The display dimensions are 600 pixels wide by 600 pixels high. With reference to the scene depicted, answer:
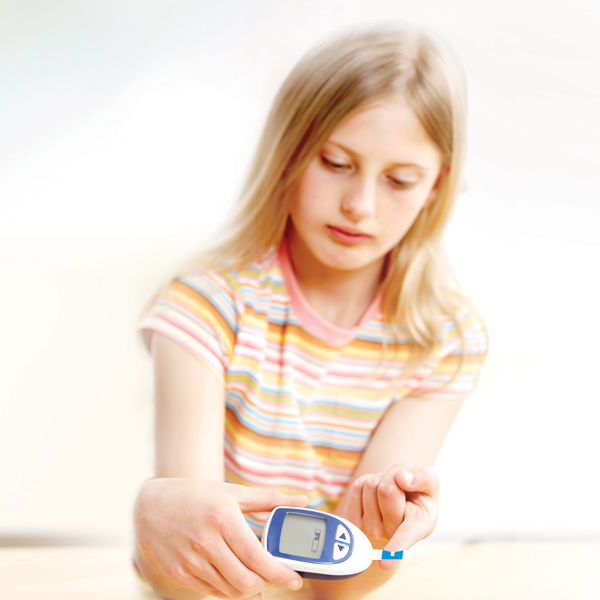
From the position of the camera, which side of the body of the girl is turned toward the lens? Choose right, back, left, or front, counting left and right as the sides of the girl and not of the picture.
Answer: front
